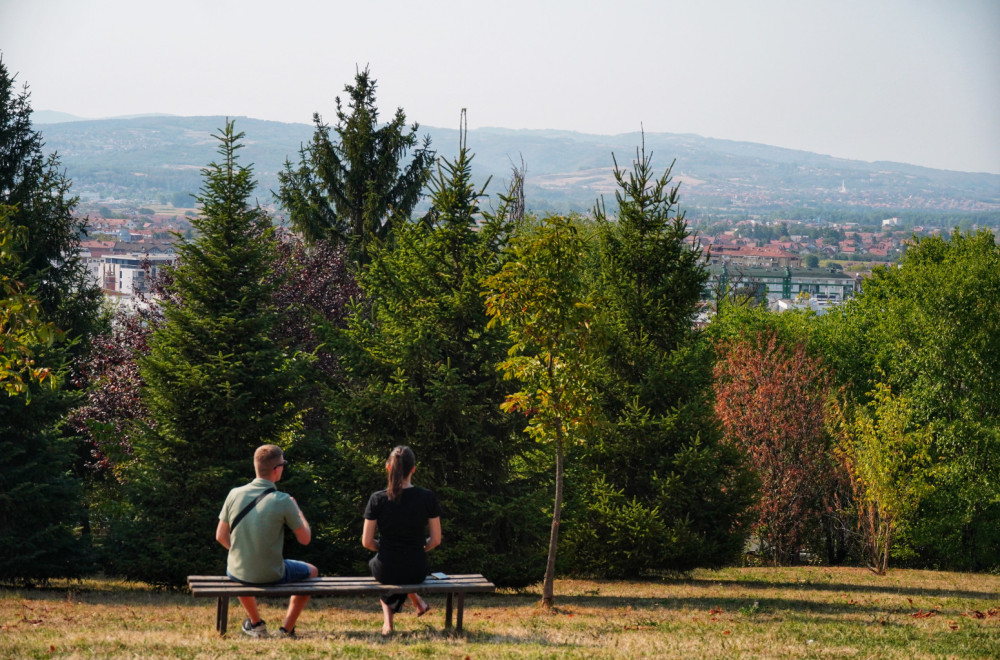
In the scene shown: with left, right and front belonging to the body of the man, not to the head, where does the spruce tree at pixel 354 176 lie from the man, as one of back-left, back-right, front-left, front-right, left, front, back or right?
front-left

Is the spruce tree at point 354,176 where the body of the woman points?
yes

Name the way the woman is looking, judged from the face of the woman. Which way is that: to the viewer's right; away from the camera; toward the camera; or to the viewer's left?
away from the camera

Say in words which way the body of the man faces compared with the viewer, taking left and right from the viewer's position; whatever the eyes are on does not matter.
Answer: facing away from the viewer and to the right of the viewer

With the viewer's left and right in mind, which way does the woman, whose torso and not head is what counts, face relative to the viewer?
facing away from the viewer

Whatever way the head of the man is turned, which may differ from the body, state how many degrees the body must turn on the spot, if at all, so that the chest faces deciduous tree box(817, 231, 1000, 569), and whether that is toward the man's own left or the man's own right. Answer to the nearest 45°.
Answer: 0° — they already face it

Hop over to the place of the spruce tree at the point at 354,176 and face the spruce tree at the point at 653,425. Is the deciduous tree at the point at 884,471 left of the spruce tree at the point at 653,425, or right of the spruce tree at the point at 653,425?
left

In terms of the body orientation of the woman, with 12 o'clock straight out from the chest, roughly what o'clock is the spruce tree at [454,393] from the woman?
The spruce tree is roughly at 12 o'clock from the woman.
